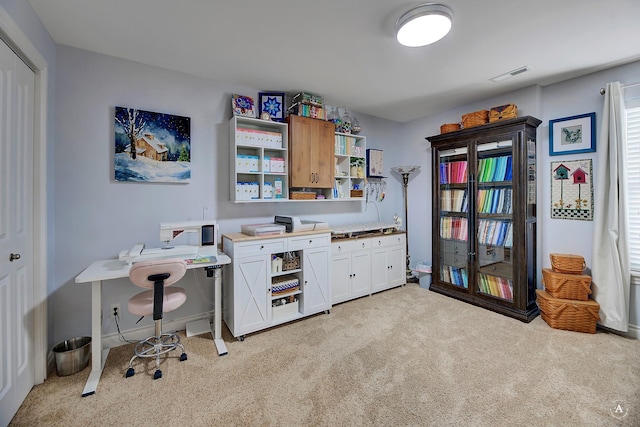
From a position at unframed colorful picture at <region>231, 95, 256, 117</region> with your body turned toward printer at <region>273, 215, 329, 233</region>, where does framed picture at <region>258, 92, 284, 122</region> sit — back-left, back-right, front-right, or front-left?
front-left

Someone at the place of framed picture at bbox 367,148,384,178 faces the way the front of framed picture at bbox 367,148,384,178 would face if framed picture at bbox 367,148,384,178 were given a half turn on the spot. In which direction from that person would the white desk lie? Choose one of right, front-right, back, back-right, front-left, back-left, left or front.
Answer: left

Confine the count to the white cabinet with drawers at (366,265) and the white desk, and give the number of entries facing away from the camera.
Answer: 0

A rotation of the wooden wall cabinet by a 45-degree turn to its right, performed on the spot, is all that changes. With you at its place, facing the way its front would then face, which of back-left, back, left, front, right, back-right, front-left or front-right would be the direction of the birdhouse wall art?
left

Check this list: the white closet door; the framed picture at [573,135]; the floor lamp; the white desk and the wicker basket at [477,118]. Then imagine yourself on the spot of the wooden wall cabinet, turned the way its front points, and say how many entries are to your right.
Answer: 2

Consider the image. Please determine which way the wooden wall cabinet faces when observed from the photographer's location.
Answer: facing the viewer and to the right of the viewer

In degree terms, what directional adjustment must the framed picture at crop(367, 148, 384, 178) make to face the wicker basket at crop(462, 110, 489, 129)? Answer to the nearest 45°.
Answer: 0° — it already faces it

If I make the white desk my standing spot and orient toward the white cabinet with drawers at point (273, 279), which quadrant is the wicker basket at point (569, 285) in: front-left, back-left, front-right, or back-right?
front-right

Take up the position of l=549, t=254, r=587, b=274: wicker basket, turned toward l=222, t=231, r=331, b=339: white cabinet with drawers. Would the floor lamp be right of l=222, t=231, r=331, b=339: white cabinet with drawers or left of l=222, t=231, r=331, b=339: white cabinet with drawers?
right

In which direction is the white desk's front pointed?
toward the camera

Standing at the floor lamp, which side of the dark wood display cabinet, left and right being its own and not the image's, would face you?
right

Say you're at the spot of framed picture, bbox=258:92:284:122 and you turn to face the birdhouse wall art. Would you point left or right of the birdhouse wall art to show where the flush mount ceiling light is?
right

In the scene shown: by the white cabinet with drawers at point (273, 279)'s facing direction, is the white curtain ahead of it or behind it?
ahead

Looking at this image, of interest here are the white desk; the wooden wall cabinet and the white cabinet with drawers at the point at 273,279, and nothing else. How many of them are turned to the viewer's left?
0

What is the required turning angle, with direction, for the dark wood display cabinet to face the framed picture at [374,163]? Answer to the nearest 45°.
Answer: approximately 45° to its right

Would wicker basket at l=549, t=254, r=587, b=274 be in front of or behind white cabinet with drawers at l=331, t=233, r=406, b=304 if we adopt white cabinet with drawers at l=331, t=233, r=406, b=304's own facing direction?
in front

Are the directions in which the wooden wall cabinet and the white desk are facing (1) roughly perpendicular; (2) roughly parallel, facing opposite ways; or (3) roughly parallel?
roughly parallel

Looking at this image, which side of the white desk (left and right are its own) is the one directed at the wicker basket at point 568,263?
left

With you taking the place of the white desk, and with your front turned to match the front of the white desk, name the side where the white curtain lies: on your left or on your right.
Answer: on your left

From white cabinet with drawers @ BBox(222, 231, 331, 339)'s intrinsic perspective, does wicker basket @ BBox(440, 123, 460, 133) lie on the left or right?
on its left

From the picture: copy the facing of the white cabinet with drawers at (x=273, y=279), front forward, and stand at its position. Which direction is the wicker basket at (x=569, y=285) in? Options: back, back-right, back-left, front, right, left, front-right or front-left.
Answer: front-left

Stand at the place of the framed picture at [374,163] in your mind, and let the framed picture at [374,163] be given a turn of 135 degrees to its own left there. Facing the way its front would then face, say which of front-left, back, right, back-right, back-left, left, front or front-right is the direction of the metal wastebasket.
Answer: back-left

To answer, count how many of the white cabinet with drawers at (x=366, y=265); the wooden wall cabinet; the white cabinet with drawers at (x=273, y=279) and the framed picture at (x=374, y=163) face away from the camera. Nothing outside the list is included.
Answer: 0
